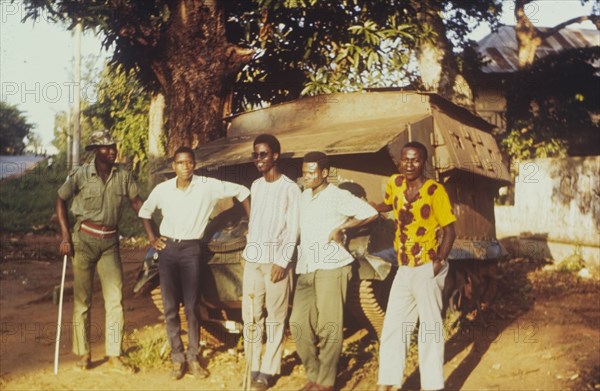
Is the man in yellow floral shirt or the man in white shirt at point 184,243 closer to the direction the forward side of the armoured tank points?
the man in white shirt

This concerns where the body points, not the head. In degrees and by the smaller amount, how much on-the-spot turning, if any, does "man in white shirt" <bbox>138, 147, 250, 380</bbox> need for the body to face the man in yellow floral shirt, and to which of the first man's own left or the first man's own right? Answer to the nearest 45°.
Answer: approximately 45° to the first man's own left

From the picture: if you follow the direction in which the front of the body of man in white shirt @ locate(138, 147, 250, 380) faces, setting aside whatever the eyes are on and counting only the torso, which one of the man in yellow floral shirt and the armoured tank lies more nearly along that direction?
the man in yellow floral shirt

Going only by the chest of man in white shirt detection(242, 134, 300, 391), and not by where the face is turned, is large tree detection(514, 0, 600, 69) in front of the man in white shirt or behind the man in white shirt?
behind

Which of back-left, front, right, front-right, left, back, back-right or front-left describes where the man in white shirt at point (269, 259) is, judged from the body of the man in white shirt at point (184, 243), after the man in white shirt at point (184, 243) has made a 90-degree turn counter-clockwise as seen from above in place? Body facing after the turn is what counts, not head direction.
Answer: front-right

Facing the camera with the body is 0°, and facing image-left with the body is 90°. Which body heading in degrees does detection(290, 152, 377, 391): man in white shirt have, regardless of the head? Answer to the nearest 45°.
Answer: approximately 45°

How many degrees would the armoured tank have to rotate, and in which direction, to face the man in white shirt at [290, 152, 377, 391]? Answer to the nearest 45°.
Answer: approximately 45° to its left

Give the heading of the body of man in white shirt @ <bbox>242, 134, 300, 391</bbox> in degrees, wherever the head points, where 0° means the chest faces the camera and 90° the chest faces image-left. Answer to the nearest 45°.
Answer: approximately 45°

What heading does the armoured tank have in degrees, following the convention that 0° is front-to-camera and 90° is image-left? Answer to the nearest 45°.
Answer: approximately 45°
